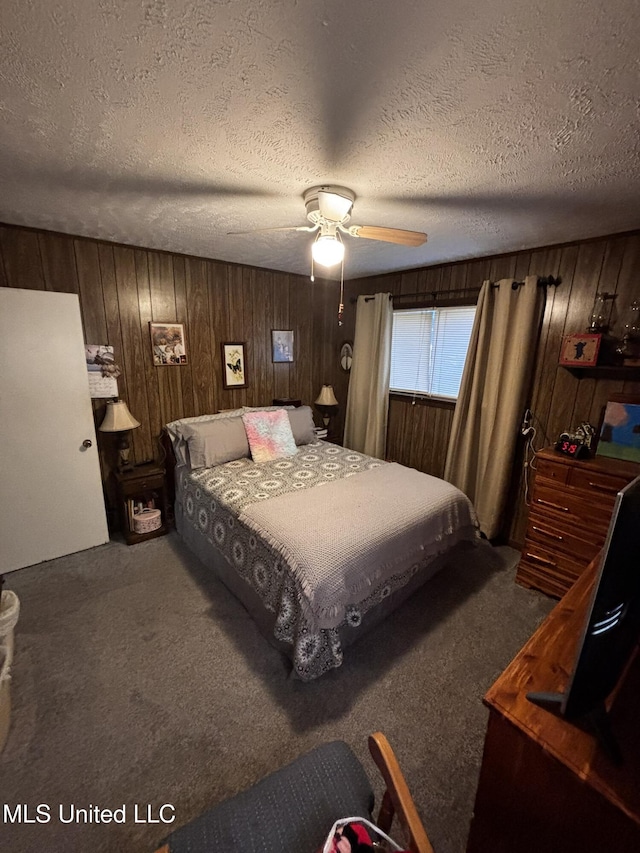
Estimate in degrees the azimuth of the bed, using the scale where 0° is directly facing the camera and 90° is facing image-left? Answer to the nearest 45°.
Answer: approximately 315°

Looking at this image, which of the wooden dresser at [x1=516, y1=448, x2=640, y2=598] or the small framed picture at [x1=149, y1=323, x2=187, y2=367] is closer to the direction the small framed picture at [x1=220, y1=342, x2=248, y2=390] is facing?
the wooden dresser

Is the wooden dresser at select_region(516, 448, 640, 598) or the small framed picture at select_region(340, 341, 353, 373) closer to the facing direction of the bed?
the wooden dresser

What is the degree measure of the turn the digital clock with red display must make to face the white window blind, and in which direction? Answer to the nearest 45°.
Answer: approximately 90° to its right

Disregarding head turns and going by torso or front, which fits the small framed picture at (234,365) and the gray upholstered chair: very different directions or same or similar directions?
very different directions

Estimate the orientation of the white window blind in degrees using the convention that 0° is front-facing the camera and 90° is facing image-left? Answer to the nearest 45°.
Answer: approximately 45°

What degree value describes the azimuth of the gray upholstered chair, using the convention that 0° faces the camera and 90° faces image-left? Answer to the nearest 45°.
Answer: approximately 135°

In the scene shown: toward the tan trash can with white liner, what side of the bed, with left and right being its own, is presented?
right

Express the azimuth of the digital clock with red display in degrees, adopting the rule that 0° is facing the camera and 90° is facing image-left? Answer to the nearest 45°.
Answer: approximately 45°

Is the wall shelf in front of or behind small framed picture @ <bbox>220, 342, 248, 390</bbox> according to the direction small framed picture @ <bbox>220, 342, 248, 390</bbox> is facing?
in front

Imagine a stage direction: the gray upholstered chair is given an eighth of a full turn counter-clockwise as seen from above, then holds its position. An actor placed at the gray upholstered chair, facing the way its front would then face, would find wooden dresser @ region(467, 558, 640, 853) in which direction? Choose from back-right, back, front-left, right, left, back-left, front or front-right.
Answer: back

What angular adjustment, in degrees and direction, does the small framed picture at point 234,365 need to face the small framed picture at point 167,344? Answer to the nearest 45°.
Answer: approximately 90° to its right
